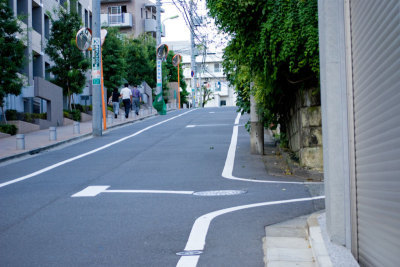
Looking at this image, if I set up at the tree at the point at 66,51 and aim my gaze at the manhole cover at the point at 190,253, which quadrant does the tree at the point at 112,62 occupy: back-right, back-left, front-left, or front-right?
back-left

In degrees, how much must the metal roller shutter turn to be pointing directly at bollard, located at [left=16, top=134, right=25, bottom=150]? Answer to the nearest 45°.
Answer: approximately 45° to its right

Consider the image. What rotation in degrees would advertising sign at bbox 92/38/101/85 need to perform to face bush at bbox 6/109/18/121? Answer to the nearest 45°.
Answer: approximately 135° to its right

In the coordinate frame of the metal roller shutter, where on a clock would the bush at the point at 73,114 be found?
The bush is roughly at 2 o'clock from the metal roller shutter.

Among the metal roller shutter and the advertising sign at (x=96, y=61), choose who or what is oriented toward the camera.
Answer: the advertising sign

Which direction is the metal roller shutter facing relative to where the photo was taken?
to the viewer's left

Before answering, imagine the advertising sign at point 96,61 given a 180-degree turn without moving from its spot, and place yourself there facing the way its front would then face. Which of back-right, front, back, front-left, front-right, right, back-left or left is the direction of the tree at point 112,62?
front

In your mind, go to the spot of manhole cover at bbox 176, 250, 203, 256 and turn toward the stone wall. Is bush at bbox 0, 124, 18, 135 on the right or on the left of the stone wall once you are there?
left

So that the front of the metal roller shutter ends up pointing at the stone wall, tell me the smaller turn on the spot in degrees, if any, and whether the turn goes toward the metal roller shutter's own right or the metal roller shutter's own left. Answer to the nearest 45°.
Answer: approximately 90° to the metal roller shutter's own right

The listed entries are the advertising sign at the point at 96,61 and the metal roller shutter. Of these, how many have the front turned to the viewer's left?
1

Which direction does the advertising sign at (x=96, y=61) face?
toward the camera

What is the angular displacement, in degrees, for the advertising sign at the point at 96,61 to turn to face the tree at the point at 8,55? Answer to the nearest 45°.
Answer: approximately 90° to its right

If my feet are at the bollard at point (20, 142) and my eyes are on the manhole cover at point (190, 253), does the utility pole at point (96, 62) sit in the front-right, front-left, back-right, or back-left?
back-left

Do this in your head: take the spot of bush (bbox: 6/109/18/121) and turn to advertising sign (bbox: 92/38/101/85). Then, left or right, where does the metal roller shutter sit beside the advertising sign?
right
